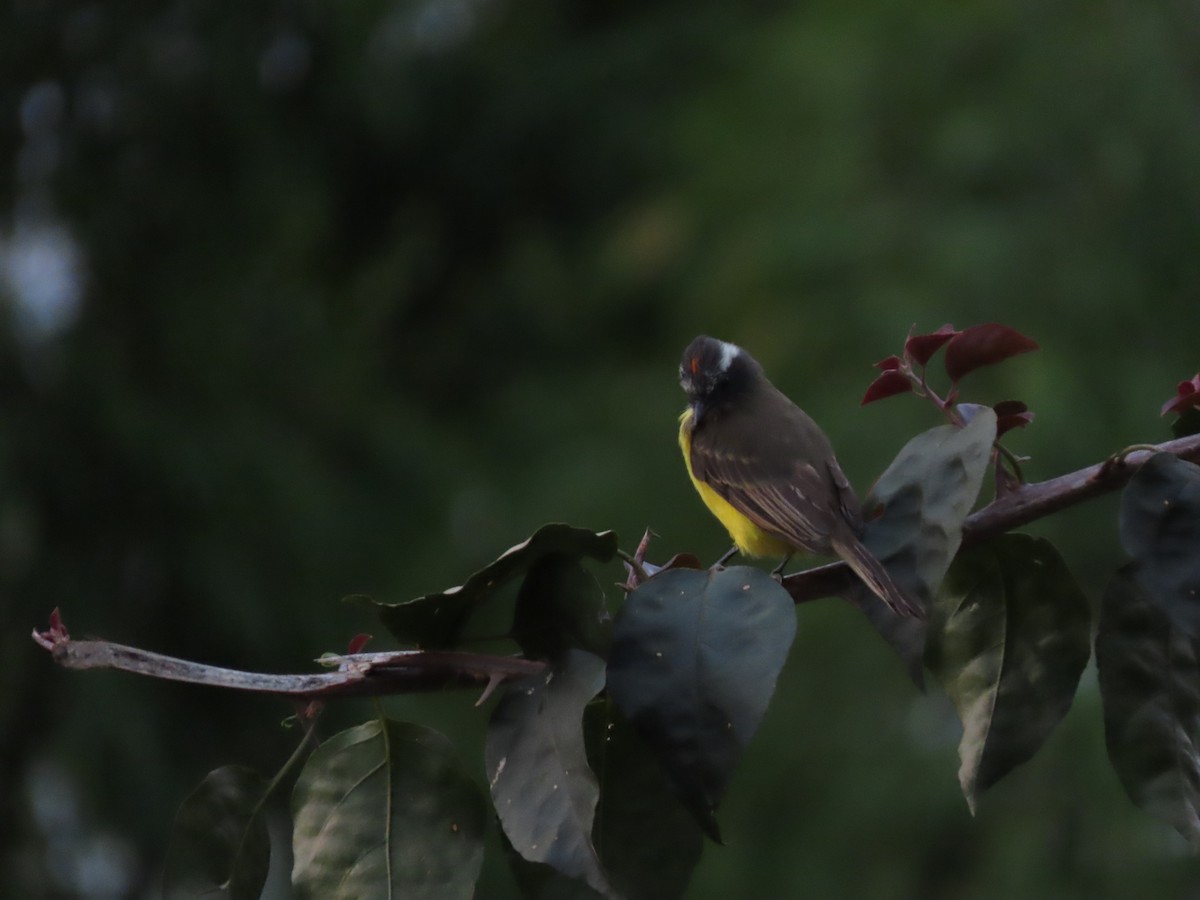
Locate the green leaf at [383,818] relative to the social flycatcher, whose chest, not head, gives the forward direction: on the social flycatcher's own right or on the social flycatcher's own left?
on the social flycatcher's own left

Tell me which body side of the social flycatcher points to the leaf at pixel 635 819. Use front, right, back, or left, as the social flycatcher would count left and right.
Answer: left

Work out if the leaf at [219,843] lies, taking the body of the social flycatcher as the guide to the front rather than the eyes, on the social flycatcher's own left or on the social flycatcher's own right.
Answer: on the social flycatcher's own left

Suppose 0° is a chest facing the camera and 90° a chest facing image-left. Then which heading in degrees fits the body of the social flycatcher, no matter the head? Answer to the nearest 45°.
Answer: approximately 90°

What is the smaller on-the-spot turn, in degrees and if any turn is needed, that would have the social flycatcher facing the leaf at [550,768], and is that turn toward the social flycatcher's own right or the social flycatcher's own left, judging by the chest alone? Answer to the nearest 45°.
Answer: approximately 90° to the social flycatcher's own left

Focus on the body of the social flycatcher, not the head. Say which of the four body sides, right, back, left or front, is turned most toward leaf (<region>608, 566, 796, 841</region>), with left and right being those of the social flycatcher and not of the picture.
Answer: left

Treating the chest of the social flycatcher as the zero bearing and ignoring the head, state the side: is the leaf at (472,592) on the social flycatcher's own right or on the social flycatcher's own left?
on the social flycatcher's own left
